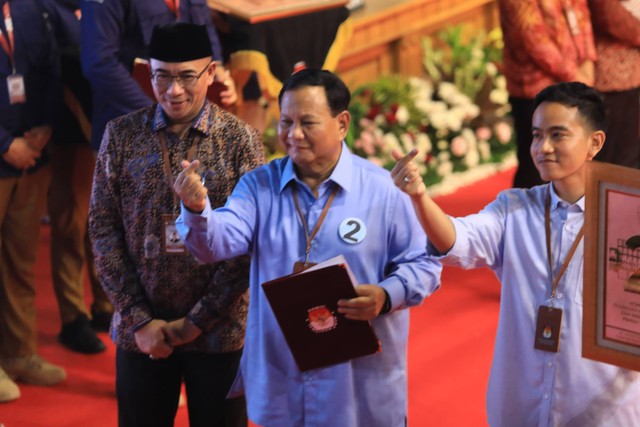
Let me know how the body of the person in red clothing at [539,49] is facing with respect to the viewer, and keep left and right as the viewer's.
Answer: facing the viewer and to the right of the viewer

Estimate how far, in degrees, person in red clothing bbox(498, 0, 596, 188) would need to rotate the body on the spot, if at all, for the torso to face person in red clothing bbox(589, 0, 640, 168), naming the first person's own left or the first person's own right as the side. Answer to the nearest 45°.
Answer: approximately 90° to the first person's own left

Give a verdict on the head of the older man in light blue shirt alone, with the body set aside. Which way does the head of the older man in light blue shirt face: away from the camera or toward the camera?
toward the camera

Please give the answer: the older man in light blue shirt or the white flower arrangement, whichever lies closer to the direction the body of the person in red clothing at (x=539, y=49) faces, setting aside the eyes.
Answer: the older man in light blue shirt

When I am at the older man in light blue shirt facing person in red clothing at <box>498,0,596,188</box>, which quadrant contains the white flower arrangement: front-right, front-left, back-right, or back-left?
front-left

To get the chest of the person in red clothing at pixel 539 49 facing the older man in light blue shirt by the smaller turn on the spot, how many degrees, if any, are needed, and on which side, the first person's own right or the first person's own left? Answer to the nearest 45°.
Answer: approximately 45° to the first person's own right
